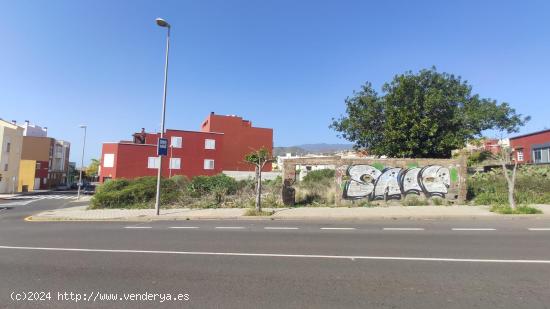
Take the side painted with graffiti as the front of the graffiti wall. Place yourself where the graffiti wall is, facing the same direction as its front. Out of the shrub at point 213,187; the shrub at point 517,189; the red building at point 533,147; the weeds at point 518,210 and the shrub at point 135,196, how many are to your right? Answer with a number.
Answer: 2

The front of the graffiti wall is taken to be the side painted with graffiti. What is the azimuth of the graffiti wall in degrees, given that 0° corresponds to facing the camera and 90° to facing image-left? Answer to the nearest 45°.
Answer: approximately 0°

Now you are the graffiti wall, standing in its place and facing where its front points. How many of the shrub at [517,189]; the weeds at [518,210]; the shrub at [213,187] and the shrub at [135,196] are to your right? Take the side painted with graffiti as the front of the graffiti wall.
2

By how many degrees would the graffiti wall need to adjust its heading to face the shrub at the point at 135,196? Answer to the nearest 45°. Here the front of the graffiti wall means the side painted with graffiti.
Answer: approximately 90° to its right

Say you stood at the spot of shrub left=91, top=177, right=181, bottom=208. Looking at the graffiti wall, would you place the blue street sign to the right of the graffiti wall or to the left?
right

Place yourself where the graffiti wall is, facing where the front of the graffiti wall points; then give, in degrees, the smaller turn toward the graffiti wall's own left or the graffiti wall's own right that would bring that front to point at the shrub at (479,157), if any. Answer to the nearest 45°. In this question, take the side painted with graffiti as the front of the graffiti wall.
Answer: approximately 135° to the graffiti wall's own left

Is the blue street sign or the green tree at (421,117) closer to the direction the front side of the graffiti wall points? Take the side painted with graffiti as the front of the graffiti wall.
the blue street sign

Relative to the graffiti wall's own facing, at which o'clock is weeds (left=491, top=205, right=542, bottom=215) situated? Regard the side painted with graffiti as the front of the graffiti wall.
The weeds is roughly at 10 o'clock from the graffiti wall.

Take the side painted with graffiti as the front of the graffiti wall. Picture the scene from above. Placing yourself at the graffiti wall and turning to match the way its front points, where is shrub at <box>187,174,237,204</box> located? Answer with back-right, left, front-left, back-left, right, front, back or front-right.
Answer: right

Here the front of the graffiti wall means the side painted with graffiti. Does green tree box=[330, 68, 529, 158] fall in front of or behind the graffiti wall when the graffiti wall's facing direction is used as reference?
behind

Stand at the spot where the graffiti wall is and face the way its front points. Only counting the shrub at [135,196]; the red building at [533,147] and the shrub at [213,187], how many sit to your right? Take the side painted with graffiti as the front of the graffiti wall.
2

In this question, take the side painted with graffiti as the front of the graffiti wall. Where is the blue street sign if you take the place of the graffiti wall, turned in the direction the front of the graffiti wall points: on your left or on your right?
on your right

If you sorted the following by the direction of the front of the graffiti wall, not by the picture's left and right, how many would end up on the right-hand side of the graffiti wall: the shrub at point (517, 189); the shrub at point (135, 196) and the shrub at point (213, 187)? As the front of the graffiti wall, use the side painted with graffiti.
2
